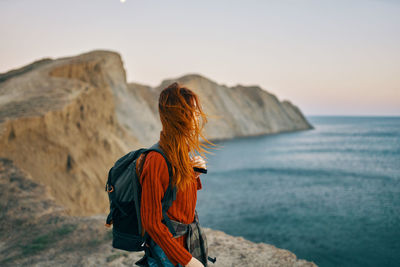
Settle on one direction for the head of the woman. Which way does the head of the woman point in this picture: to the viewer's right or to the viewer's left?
to the viewer's right

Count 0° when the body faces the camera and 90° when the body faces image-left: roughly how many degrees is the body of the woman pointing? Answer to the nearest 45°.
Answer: approximately 270°
